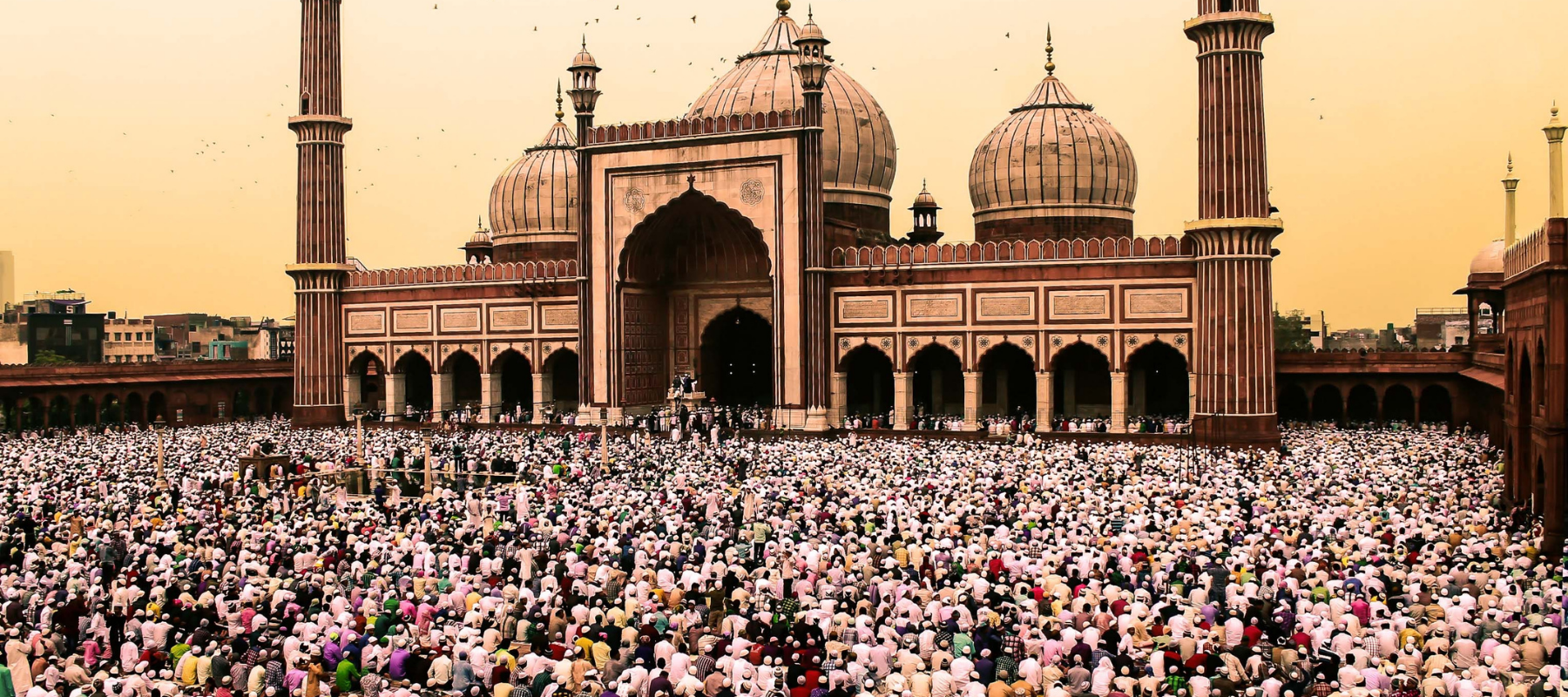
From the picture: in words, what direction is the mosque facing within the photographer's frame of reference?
facing the viewer and to the left of the viewer
